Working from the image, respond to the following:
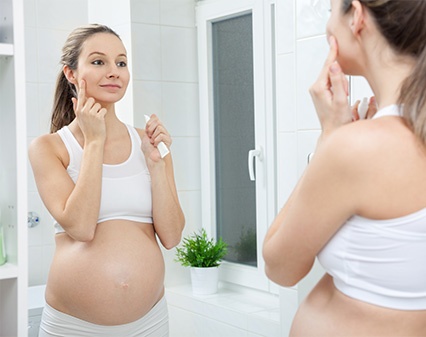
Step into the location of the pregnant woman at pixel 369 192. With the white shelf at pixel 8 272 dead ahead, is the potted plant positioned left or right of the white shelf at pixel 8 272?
right

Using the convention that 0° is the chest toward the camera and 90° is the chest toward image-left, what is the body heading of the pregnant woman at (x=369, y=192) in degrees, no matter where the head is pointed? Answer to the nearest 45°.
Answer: approximately 135°

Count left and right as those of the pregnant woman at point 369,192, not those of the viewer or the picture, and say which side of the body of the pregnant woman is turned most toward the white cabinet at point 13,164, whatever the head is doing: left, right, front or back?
front

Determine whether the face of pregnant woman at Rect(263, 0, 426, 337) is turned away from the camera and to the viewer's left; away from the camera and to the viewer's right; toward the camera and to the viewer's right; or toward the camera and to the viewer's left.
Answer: away from the camera and to the viewer's left

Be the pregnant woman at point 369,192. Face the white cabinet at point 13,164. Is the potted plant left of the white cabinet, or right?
right

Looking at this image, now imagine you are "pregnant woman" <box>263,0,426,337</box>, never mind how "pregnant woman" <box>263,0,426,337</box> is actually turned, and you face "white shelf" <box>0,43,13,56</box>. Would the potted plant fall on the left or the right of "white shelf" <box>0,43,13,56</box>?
right

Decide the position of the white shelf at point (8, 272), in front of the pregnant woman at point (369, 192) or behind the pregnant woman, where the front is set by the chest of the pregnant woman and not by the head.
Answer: in front

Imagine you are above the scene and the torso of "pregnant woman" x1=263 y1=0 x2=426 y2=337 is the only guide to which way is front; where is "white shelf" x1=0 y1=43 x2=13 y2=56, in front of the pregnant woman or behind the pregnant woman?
in front
